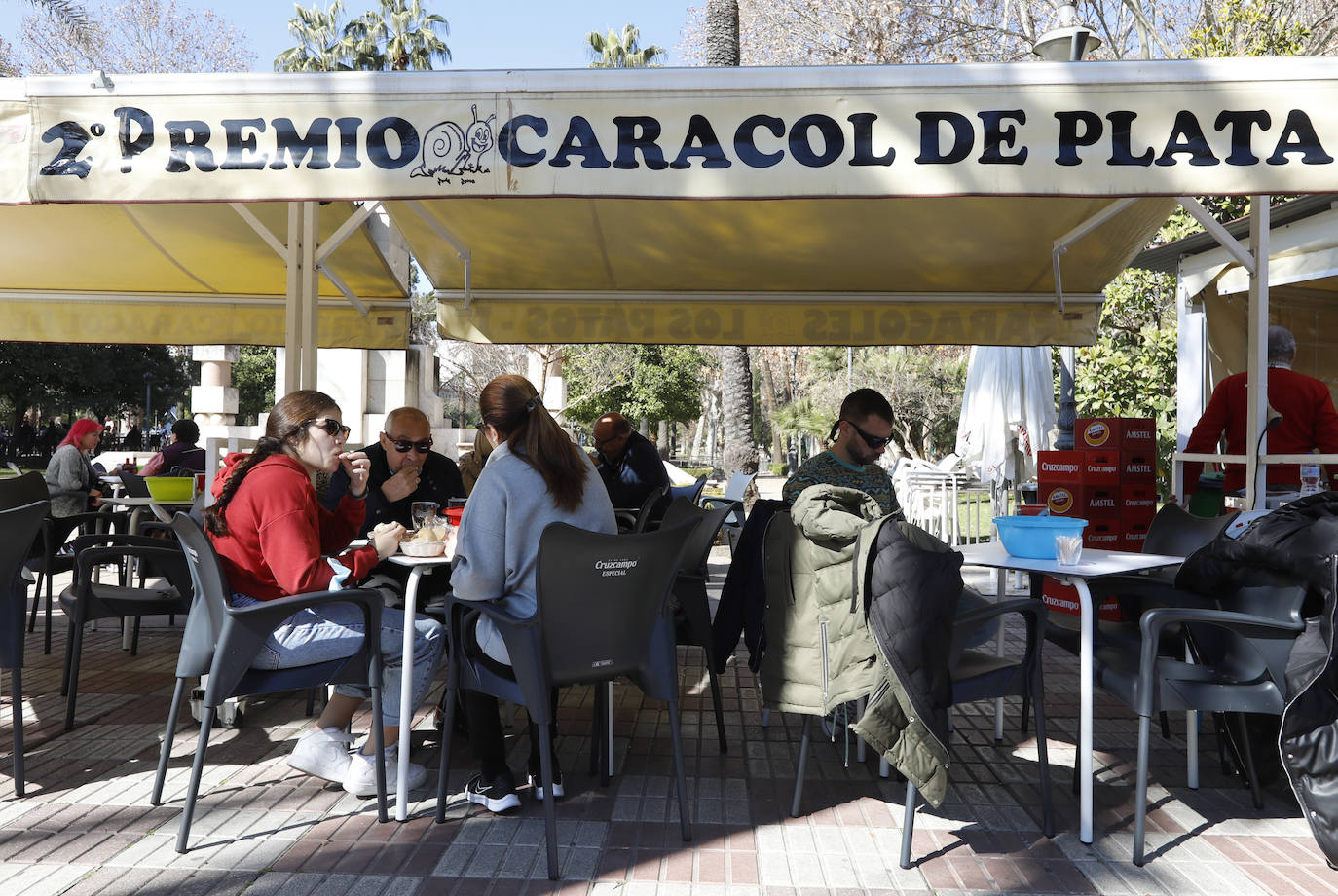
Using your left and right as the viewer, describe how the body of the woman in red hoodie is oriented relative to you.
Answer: facing to the right of the viewer

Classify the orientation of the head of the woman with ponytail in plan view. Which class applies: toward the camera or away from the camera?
away from the camera

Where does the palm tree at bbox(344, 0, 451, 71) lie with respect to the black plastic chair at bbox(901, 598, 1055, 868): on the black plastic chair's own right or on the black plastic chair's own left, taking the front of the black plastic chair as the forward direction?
on the black plastic chair's own left

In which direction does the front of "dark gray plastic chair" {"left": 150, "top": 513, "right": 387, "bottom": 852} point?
to the viewer's right

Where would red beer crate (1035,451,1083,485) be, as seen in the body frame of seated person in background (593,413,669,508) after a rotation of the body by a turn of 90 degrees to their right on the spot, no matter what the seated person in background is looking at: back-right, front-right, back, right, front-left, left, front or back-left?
back-right

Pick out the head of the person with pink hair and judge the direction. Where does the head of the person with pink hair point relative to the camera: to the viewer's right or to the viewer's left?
to the viewer's right
